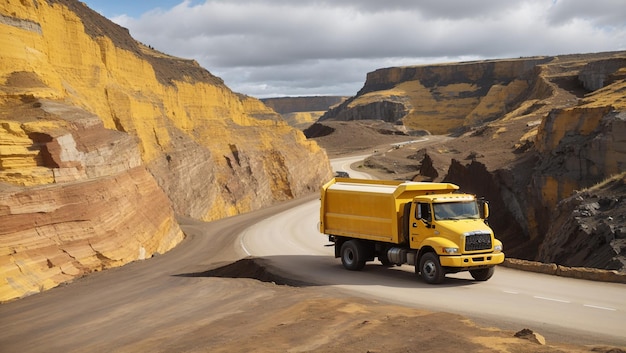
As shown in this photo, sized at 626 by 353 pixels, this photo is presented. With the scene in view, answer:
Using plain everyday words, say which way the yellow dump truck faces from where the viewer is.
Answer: facing the viewer and to the right of the viewer

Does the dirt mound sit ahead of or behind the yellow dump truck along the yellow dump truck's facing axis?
behind
